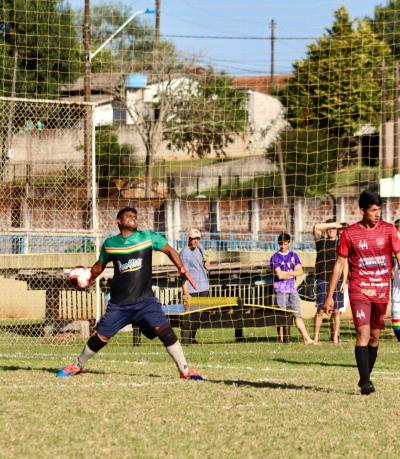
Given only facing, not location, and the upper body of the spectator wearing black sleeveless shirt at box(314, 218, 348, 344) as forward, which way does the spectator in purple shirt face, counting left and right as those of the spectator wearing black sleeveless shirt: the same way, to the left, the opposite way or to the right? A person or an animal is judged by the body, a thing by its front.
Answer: the same way

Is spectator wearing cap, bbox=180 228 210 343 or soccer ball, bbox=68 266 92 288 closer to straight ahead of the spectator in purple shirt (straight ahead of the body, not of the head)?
the soccer ball

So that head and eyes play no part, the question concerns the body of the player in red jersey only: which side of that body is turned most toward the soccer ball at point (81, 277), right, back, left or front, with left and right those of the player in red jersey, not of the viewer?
right

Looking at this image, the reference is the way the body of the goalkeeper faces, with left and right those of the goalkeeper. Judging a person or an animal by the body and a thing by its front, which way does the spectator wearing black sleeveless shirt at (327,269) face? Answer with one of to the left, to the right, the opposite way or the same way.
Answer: the same way

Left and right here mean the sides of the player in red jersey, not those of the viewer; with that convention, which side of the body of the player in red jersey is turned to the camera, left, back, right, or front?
front

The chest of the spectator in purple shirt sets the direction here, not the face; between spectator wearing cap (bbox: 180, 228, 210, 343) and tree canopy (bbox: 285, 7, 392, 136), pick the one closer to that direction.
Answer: the spectator wearing cap

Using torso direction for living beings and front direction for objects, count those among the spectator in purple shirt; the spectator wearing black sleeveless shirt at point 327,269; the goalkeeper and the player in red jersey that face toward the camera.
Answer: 4

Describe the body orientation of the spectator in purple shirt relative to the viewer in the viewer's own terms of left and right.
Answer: facing the viewer

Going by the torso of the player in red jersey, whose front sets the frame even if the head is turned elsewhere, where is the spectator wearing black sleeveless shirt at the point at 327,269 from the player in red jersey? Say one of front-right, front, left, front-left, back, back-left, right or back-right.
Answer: back

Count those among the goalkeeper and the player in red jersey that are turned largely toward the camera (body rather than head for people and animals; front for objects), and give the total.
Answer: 2

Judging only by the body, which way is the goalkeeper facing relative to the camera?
toward the camera

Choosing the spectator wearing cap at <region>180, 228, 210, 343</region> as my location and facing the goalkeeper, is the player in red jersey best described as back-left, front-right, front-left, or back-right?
front-left
